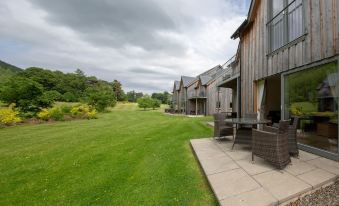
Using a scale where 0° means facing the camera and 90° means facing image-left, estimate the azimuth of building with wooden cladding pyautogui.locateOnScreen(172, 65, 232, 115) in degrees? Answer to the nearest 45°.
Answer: approximately 45°

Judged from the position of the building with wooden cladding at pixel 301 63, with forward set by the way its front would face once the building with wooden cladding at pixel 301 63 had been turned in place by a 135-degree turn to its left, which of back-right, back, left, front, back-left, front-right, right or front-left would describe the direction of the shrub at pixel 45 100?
back

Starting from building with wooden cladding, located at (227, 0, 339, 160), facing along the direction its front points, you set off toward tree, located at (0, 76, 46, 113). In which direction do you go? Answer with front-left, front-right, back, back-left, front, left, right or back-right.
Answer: front-right

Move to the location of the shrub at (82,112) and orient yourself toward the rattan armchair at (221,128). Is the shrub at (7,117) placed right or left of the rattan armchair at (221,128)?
right

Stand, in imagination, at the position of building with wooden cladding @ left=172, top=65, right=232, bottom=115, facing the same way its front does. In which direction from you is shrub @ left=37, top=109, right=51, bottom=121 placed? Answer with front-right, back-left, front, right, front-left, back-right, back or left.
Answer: front

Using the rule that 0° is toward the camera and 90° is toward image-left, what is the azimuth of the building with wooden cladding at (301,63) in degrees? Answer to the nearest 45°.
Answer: approximately 45°

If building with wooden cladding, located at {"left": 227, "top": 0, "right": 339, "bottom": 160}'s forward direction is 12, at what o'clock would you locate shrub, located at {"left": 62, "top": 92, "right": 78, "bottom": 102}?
The shrub is roughly at 2 o'clock from the building with wooden cladding.

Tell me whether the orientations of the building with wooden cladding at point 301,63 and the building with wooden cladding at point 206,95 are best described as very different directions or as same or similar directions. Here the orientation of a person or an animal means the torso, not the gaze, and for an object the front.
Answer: same or similar directions

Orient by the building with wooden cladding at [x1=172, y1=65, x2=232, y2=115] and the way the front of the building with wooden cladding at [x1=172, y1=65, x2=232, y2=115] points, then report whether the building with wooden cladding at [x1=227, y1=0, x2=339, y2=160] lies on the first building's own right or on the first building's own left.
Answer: on the first building's own left

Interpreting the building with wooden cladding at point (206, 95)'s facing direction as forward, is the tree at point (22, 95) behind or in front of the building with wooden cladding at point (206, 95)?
in front

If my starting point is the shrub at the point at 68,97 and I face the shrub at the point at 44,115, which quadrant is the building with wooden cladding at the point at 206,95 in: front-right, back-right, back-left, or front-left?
front-left

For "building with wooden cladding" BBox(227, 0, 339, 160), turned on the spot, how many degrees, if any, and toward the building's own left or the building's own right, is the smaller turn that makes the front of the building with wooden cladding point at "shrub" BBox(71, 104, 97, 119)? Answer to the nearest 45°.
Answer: approximately 45° to the building's own right

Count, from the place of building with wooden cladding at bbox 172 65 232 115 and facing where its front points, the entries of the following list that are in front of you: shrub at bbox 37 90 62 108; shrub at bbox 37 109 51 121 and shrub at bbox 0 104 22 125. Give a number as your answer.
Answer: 3

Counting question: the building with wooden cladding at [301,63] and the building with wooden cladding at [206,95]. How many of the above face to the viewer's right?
0

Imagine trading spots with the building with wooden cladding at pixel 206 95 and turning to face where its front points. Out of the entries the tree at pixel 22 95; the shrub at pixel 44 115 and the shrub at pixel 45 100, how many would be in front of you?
3
